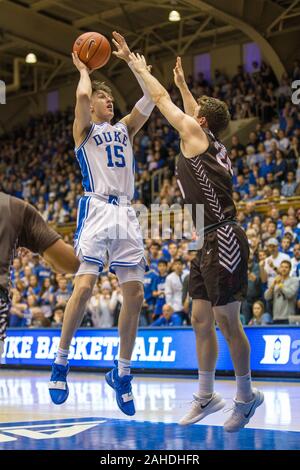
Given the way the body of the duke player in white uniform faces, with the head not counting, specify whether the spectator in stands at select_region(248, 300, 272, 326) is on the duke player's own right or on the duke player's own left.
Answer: on the duke player's own left

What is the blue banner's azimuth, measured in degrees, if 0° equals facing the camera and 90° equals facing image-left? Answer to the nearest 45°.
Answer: approximately 0°

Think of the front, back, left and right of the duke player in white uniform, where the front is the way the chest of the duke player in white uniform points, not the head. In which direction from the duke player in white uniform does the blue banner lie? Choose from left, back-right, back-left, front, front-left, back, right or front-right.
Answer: back-left

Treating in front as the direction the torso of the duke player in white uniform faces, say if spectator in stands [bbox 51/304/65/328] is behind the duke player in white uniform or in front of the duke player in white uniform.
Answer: behind

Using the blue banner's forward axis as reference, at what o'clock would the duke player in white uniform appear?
The duke player in white uniform is roughly at 12 o'clock from the blue banner.

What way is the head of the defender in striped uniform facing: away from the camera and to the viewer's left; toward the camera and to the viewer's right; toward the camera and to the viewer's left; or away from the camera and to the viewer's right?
away from the camera and to the viewer's left

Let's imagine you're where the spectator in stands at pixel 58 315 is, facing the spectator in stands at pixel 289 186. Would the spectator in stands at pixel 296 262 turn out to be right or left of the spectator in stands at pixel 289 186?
right

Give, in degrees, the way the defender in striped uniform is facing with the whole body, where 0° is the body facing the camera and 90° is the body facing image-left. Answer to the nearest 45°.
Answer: approximately 90°
